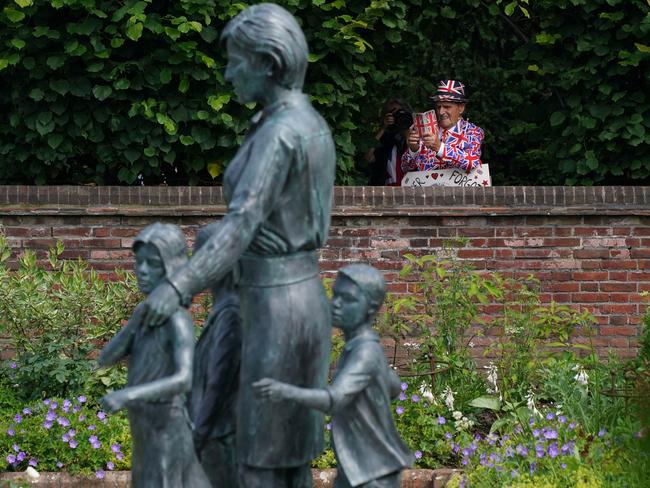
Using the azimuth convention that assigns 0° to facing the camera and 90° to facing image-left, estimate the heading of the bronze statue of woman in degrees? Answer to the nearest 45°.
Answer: approximately 90°

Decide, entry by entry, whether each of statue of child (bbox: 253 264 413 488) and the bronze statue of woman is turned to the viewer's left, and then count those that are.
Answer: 2

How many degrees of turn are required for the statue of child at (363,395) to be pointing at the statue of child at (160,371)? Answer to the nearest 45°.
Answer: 0° — it already faces it

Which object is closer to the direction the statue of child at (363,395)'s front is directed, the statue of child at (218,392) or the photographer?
the statue of child

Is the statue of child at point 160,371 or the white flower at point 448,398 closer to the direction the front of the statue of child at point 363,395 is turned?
the statue of child

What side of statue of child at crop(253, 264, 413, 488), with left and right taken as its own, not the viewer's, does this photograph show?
left

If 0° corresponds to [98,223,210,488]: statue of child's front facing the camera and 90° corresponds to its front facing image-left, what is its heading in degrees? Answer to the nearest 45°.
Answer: approximately 45°
